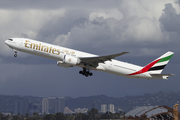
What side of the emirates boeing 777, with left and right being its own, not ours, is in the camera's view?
left
